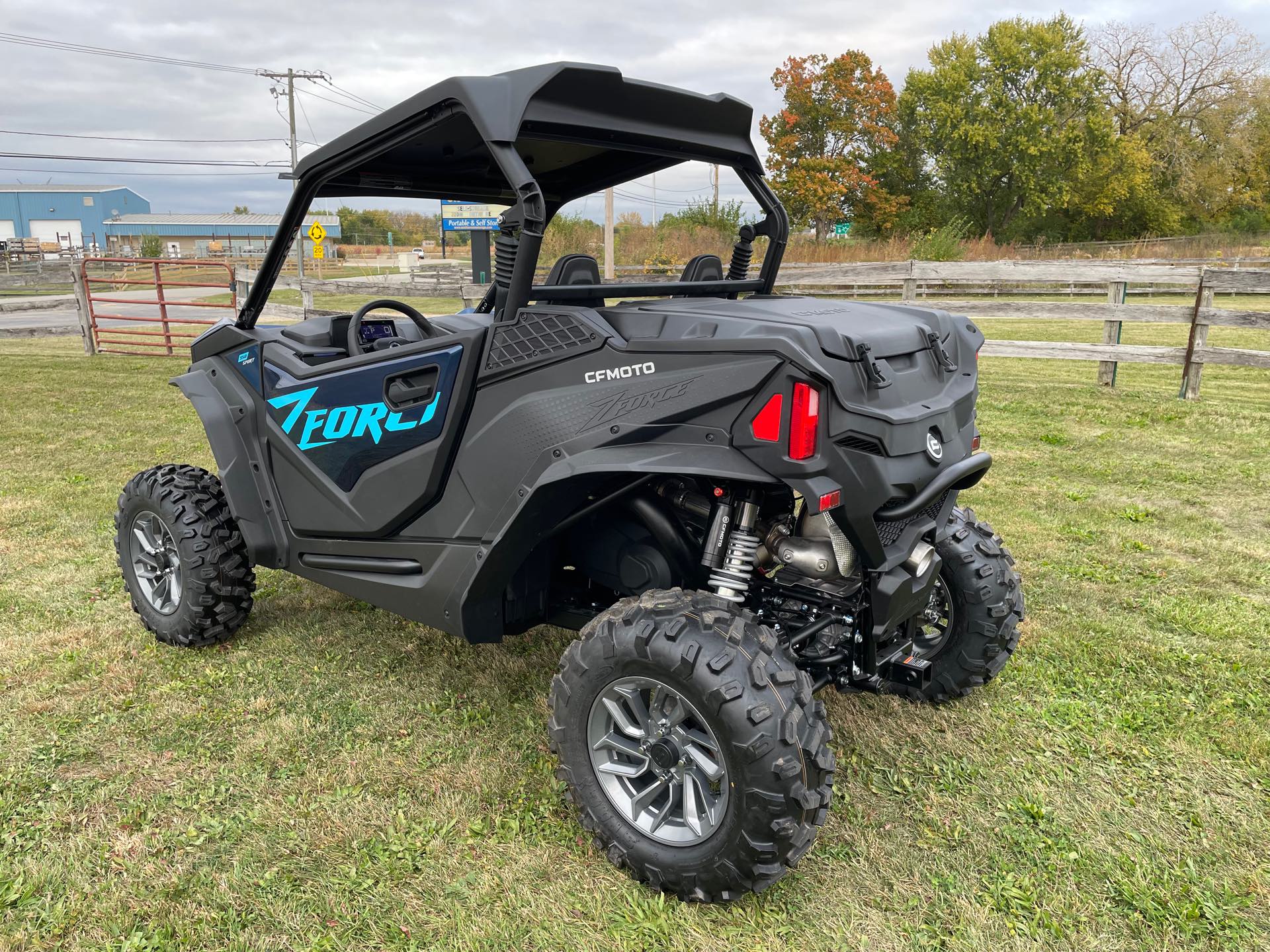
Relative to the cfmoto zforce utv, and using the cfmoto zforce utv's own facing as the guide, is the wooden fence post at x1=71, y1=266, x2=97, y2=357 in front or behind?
in front

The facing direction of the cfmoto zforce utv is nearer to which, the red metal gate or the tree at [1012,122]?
the red metal gate

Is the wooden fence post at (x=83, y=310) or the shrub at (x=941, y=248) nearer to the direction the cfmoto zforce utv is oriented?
the wooden fence post

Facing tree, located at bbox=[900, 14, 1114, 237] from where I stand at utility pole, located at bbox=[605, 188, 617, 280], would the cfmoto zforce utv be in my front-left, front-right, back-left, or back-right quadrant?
back-right

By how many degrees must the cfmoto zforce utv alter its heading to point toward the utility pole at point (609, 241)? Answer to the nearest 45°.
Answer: approximately 45° to its right

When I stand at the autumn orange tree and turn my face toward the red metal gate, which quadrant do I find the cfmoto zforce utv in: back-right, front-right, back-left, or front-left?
front-left

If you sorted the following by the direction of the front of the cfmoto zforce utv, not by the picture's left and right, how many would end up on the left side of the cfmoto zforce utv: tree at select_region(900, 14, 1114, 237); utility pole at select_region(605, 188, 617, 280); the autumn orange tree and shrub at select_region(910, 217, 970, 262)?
0

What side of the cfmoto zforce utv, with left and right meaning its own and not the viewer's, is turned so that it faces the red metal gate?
front

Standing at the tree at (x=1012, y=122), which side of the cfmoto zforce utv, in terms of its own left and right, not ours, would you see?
right

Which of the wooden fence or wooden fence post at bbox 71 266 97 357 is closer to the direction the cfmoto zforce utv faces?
the wooden fence post

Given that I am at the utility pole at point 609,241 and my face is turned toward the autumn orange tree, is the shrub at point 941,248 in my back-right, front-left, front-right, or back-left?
front-right

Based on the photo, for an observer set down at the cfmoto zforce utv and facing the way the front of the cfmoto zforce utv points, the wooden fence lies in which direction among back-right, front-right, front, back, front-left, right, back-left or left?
right

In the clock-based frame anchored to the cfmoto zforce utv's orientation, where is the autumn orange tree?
The autumn orange tree is roughly at 2 o'clock from the cfmoto zforce utv.

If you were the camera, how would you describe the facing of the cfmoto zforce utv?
facing away from the viewer and to the left of the viewer

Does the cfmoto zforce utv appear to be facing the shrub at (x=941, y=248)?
no
